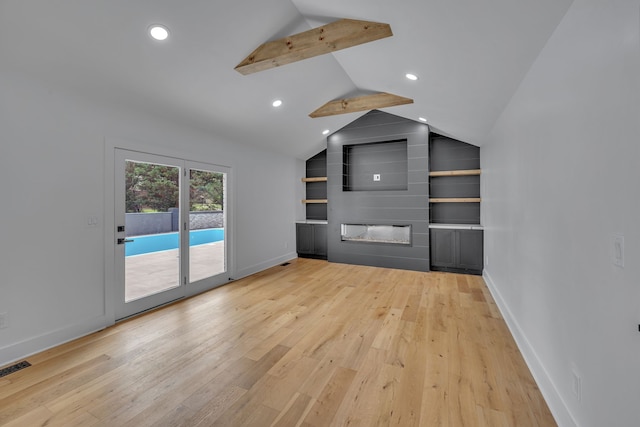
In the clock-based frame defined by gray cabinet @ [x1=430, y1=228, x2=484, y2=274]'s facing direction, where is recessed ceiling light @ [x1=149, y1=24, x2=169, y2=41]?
The recessed ceiling light is roughly at 1 o'clock from the gray cabinet.

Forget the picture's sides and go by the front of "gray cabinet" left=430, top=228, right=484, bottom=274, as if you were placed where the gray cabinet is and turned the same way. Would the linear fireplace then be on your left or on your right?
on your right

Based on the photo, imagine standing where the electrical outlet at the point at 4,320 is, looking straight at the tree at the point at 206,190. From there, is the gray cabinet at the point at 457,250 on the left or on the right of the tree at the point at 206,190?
right

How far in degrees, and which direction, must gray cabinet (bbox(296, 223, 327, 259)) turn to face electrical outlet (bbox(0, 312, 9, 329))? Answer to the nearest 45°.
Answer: approximately 45° to its right

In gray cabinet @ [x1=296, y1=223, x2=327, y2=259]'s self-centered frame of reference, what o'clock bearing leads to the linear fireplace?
The linear fireplace is roughly at 10 o'clock from the gray cabinet.

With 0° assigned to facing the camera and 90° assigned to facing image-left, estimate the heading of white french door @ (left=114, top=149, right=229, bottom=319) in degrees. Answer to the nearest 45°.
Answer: approximately 315°

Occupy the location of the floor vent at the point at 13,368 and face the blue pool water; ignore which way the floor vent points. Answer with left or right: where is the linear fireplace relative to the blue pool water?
right

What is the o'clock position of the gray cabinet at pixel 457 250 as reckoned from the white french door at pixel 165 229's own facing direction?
The gray cabinet is roughly at 11 o'clock from the white french door.

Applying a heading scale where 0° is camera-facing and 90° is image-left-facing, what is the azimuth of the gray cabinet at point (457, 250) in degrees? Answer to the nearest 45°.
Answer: approximately 0°

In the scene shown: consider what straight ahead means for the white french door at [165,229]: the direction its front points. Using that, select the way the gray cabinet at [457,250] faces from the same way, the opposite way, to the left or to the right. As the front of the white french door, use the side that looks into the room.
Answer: to the right

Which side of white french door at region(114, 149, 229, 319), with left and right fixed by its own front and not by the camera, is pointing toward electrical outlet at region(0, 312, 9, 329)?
right

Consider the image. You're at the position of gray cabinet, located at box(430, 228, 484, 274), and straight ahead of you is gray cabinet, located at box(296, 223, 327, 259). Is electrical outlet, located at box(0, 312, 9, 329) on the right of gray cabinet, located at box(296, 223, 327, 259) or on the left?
left

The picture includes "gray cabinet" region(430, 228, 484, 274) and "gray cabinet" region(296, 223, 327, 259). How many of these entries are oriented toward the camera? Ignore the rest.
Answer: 2

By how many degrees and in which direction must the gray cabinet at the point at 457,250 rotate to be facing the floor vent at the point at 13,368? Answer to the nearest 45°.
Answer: approximately 45° to its right
